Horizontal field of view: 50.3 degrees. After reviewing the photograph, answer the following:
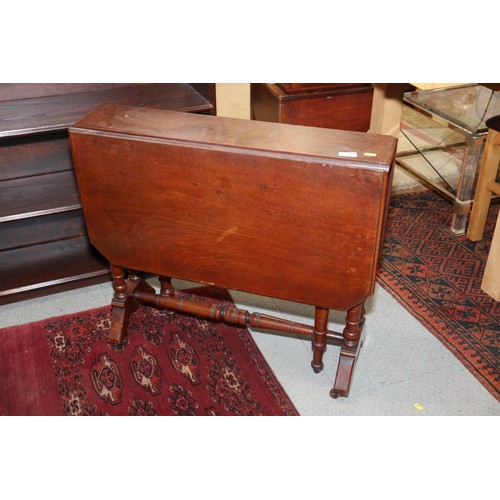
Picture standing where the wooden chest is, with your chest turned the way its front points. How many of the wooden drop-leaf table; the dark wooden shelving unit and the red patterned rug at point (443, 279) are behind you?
0

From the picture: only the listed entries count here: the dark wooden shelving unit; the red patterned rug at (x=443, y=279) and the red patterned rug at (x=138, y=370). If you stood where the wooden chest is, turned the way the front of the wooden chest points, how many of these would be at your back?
0

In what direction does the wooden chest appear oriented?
toward the camera

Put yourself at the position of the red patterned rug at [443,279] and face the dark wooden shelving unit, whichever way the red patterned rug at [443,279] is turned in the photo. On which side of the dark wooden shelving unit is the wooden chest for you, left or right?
right

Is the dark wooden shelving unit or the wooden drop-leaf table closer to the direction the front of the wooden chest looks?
the wooden drop-leaf table

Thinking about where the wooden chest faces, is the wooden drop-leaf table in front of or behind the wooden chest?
in front

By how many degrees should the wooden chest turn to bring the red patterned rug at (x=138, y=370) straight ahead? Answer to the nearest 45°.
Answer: approximately 45° to its right

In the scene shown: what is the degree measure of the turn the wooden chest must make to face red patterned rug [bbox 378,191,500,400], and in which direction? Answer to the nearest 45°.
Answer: approximately 45° to its left

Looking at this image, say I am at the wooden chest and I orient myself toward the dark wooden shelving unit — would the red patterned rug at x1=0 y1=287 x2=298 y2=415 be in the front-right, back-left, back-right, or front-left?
front-left

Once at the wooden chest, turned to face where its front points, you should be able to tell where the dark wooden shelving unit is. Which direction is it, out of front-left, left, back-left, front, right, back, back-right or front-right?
front-right
